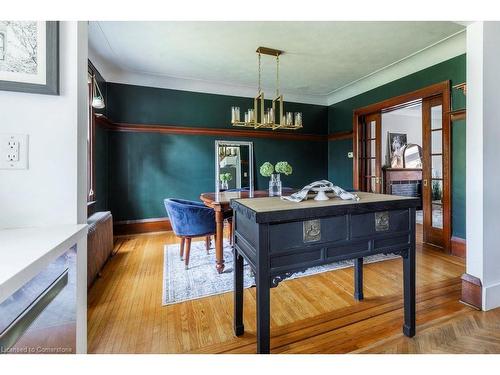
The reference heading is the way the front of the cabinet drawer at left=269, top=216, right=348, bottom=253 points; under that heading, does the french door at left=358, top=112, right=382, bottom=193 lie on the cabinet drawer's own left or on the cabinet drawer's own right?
on the cabinet drawer's own left

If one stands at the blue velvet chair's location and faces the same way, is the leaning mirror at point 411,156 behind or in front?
in front

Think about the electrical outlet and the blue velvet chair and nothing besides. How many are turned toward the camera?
1

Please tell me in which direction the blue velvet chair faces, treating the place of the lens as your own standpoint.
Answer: facing away from the viewer and to the right of the viewer

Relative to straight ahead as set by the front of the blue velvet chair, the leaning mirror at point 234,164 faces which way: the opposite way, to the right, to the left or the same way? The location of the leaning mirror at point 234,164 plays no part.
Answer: to the right

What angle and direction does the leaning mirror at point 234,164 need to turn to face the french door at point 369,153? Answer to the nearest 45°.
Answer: approximately 45° to its left

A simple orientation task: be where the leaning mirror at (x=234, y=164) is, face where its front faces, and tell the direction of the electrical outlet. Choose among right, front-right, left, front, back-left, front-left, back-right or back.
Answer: front-right

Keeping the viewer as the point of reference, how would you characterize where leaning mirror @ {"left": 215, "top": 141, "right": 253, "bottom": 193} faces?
facing the viewer and to the right of the viewer
